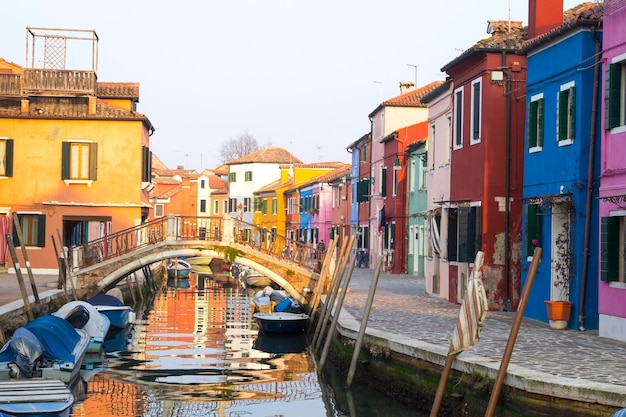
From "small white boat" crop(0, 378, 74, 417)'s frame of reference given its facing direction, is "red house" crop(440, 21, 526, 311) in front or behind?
in front

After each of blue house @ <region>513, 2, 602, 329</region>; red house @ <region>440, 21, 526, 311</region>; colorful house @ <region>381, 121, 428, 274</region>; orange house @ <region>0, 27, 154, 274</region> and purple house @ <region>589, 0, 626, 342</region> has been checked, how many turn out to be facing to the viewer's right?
0

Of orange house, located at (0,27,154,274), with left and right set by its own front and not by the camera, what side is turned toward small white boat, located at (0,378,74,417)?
front

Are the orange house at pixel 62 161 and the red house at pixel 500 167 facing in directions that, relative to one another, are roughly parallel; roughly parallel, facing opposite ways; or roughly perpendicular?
roughly perpendicular

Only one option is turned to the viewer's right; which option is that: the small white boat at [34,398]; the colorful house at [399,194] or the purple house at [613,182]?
the small white boat

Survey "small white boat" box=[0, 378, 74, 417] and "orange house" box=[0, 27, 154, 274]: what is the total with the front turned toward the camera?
1

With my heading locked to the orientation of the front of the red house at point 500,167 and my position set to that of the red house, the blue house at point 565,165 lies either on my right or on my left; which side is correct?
on my left

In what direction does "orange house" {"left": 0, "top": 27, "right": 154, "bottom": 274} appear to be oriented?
toward the camera

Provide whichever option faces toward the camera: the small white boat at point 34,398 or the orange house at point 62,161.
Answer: the orange house

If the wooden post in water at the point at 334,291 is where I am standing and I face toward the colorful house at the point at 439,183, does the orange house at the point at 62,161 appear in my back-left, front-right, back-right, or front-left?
front-left

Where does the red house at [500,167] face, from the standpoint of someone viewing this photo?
facing the viewer and to the left of the viewer

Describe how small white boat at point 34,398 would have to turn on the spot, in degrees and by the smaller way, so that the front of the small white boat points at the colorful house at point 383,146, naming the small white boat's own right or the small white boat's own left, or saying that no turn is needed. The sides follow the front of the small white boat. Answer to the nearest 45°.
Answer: approximately 45° to the small white boat's own left

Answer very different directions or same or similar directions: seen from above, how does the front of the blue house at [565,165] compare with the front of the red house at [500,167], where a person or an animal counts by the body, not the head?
same or similar directions
